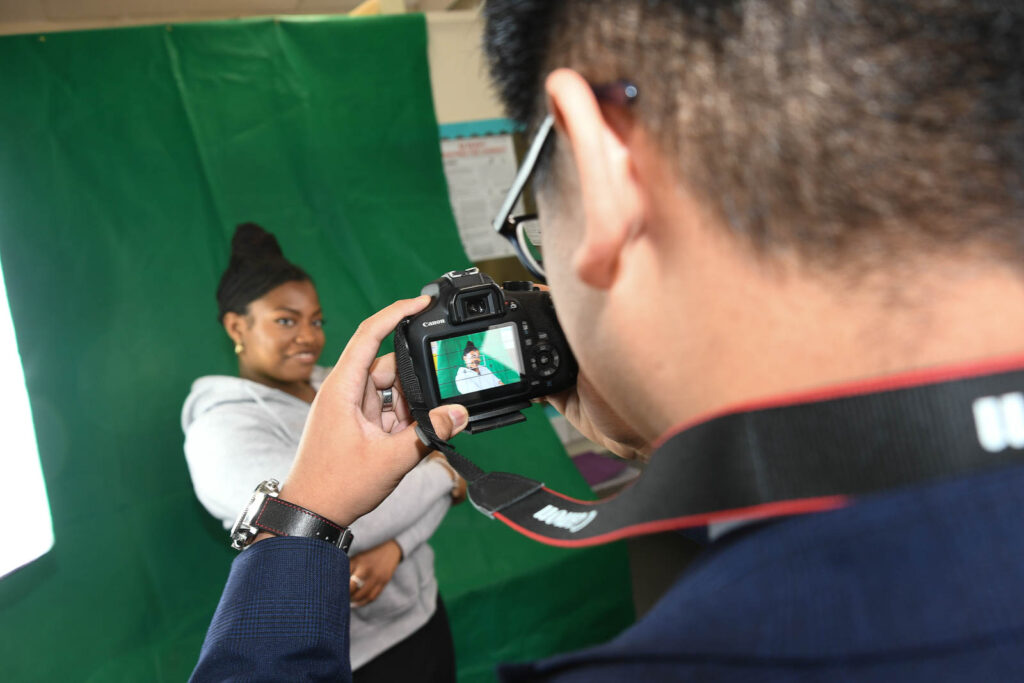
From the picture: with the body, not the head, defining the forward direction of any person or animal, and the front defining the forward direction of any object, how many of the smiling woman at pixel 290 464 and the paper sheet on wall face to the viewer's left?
0

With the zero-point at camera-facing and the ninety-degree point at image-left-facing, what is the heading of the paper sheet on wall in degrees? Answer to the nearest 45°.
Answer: approximately 0°

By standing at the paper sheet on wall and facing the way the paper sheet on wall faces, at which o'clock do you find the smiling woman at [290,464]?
The smiling woman is roughly at 1 o'clock from the paper sheet on wall.

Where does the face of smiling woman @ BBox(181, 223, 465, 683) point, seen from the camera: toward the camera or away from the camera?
toward the camera

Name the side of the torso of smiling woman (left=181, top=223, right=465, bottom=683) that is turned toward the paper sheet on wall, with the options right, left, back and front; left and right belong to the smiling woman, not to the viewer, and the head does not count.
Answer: left

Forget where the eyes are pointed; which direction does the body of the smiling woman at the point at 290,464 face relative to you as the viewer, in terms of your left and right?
facing the viewer and to the right of the viewer
